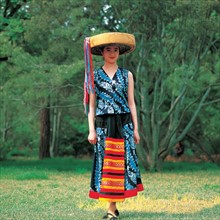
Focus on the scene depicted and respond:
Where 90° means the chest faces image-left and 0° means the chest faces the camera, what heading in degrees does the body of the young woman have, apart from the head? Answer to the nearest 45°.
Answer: approximately 0°

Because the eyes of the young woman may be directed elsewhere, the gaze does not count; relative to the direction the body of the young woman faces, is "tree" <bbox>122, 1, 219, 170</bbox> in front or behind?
behind
